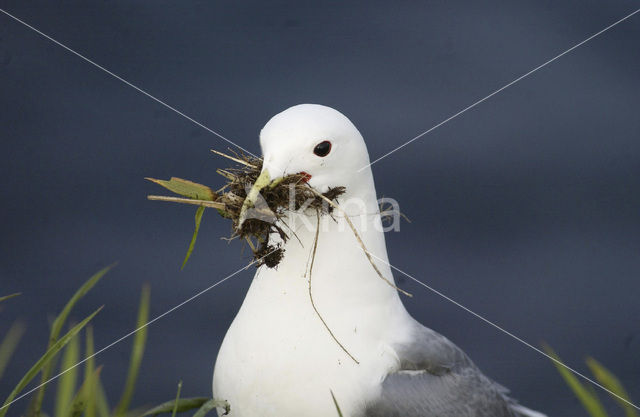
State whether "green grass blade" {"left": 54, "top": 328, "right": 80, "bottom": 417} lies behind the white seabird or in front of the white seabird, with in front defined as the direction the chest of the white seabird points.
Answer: in front

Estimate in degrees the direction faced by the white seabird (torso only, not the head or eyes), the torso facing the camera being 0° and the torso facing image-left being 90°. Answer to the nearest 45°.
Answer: approximately 45°

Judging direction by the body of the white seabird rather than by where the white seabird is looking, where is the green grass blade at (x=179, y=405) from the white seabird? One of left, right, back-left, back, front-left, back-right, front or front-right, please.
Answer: front-right

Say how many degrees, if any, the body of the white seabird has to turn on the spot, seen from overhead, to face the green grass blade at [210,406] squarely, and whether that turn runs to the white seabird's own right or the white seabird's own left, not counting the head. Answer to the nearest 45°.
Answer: approximately 45° to the white seabird's own right

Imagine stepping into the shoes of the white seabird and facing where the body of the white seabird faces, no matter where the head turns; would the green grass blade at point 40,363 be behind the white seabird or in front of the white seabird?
in front
